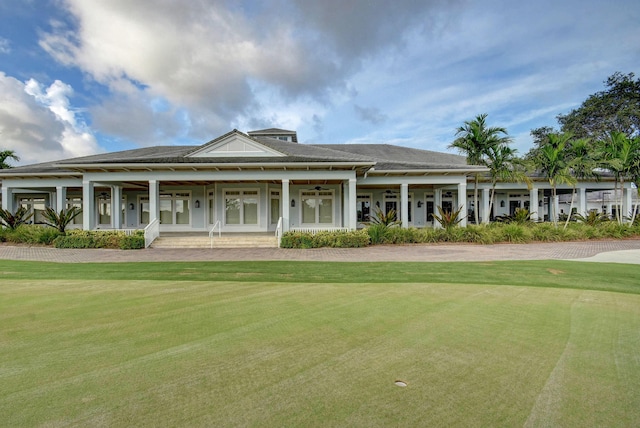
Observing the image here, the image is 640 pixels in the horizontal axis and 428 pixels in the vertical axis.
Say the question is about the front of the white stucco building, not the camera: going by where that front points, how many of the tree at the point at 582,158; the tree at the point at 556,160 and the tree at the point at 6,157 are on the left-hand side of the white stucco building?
2

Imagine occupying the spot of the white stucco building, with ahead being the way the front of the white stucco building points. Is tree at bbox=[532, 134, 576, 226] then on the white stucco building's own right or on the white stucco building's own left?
on the white stucco building's own left

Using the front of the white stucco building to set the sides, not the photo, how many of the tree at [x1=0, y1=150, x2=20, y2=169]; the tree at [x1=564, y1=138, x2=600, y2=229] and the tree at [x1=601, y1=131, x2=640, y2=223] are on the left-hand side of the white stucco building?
2

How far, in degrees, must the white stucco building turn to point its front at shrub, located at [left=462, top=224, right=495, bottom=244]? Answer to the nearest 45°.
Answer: approximately 90° to its left

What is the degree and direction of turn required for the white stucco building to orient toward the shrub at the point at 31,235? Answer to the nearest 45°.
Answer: approximately 90° to its right

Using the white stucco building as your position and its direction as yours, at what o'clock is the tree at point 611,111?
The tree is roughly at 8 o'clock from the white stucco building.

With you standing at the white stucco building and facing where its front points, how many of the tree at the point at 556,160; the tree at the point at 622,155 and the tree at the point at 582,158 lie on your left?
3

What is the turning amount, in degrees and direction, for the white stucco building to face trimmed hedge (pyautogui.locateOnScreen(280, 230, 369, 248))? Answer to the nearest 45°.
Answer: approximately 45° to its left

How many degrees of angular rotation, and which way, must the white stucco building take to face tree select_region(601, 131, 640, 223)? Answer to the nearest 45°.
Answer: approximately 90° to its left

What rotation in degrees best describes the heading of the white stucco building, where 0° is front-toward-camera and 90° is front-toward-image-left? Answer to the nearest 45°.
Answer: approximately 0°

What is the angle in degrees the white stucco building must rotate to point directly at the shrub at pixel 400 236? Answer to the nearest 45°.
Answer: approximately 45° to its left

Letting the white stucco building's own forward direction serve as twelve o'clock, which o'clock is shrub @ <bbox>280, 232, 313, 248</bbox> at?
The shrub is roughly at 11 o'clock from the white stucco building.

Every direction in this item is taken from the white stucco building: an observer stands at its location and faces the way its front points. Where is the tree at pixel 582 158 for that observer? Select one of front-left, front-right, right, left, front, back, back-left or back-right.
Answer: left
